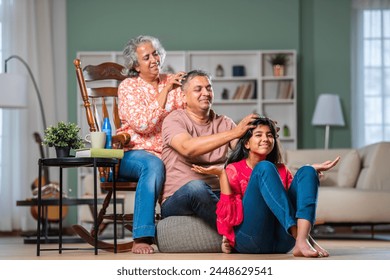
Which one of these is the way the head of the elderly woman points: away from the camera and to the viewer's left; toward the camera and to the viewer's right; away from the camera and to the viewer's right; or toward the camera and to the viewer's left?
toward the camera and to the viewer's right

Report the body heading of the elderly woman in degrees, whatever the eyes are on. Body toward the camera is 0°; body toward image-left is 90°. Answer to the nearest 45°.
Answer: approximately 315°

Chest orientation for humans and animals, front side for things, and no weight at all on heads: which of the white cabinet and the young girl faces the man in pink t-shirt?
the white cabinet

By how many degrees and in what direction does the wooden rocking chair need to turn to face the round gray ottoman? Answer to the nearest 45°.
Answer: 0° — it already faces it

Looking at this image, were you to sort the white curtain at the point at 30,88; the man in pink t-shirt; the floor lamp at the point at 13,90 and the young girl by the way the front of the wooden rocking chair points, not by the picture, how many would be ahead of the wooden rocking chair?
2

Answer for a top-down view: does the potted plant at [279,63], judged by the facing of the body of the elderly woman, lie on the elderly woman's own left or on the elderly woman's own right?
on the elderly woman's own left
